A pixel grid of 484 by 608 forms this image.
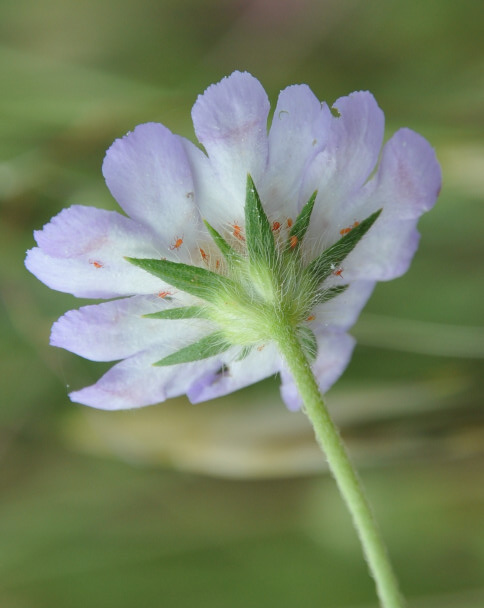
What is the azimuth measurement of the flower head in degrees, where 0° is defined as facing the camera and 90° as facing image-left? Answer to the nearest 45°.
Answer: approximately 180°
